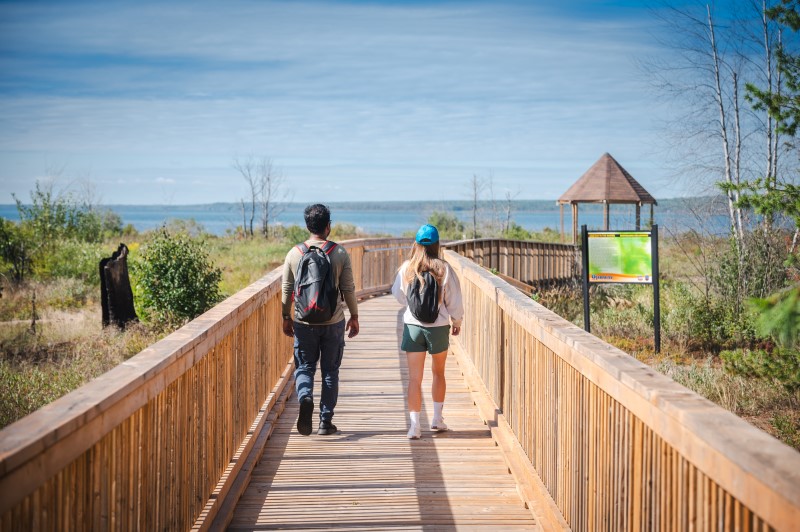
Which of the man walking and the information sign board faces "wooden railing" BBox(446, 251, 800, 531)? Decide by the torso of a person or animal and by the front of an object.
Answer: the information sign board

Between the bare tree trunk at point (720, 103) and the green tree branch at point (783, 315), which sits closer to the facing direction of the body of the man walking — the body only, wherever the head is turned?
the bare tree trunk

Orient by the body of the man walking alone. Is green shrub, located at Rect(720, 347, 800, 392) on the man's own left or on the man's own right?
on the man's own right

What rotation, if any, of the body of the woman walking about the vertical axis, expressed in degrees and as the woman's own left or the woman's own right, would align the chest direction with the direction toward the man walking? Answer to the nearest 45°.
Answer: approximately 90° to the woman's own left

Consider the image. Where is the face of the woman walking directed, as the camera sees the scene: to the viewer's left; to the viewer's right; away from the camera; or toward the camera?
away from the camera

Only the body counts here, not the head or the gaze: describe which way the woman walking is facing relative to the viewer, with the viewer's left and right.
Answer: facing away from the viewer

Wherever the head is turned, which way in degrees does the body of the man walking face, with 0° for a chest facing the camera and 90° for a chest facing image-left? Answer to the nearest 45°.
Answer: approximately 180°

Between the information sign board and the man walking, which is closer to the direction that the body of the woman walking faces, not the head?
the information sign board

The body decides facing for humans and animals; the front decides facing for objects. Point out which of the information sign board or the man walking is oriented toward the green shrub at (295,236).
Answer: the man walking

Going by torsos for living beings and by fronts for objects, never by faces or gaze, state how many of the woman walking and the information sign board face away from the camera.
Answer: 1

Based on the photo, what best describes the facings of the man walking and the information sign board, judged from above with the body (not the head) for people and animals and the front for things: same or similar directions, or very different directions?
very different directions
